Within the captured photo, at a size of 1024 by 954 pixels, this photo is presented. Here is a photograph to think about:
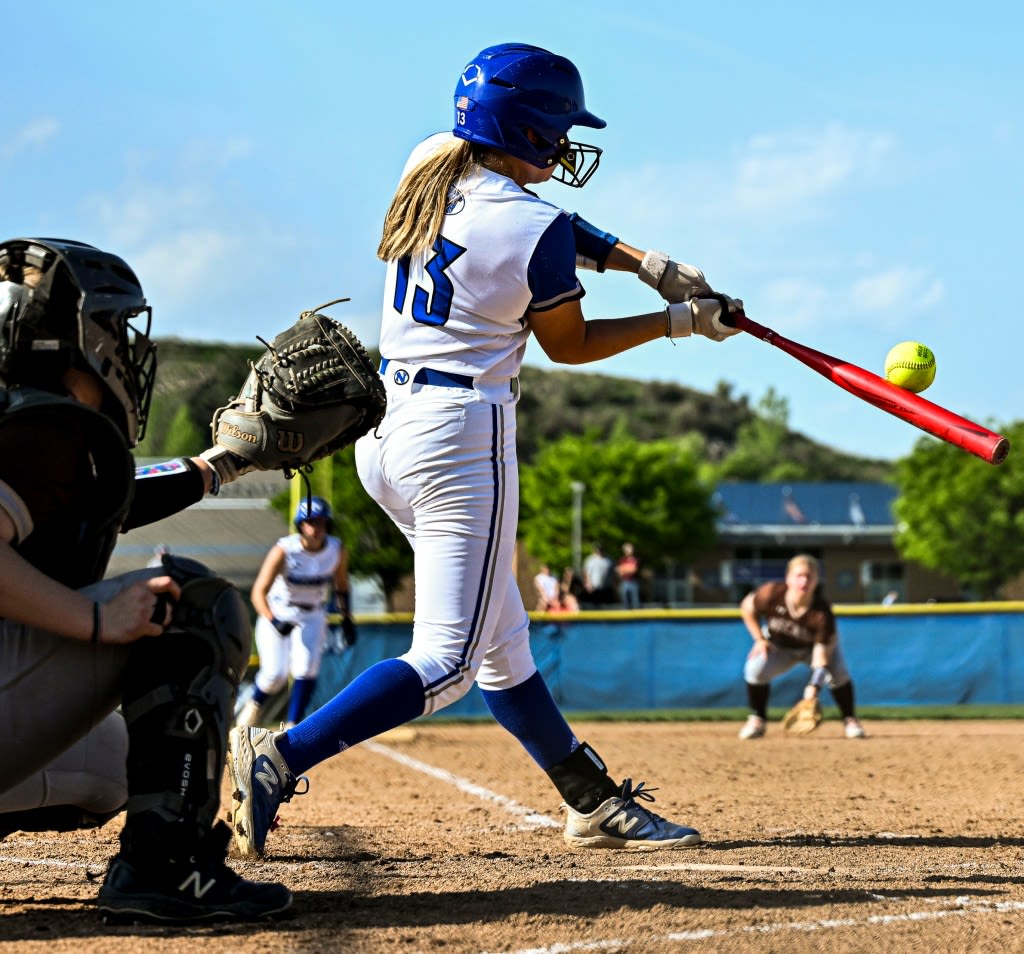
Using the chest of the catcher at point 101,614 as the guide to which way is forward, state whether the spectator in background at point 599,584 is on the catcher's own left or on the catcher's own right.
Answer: on the catcher's own left

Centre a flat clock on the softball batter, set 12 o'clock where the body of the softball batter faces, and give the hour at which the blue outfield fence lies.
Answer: The blue outfield fence is roughly at 11 o'clock from the softball batter.

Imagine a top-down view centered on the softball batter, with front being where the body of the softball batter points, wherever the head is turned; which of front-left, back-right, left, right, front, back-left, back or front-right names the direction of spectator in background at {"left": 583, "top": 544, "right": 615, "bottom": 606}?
front-left

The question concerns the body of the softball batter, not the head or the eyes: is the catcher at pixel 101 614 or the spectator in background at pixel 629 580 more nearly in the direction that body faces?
the spectator in background

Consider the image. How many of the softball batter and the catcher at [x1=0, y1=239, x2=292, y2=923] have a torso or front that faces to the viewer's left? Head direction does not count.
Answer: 0

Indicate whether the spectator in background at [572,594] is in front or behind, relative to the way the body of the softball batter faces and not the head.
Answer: in front

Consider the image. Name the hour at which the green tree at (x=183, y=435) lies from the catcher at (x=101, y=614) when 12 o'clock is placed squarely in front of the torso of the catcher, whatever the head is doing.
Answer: The green tree is roughly at 9 o'clock from the catcher.

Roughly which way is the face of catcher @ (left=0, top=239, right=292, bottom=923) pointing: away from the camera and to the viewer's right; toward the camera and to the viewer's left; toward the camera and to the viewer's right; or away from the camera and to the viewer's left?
away from the camera and to the viewer's right

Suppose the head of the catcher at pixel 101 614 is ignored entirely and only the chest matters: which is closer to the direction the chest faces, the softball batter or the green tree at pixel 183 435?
the softball batter

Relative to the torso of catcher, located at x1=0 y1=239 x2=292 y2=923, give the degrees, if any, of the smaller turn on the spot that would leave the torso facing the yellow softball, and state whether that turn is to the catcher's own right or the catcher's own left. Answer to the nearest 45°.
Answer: approximately 45° to the catcher's own left

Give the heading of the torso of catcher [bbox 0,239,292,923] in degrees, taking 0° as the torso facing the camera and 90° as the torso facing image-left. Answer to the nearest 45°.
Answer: approximately 270°

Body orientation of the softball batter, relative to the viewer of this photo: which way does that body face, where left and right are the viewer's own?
facing away from the viewer and to the right of the viewer

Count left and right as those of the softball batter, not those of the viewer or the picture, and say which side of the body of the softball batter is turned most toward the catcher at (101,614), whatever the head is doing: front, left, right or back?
back

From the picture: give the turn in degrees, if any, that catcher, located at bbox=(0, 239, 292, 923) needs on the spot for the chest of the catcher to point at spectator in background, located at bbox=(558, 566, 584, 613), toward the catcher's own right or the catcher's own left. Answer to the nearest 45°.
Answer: approximately 90° to the catcher's own left
